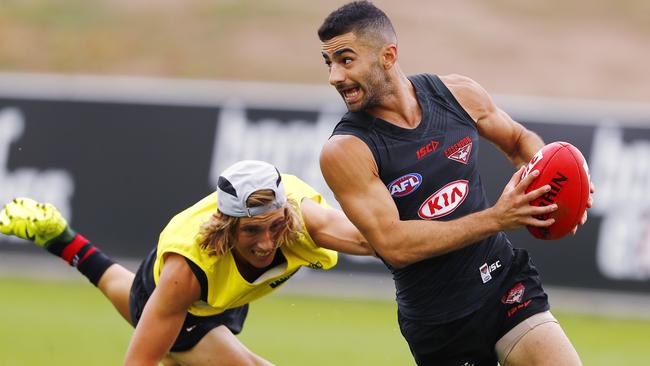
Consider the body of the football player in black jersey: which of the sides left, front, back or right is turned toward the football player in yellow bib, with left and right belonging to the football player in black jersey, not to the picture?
right

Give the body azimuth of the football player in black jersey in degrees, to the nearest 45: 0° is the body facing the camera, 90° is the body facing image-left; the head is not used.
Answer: approximately 0°
